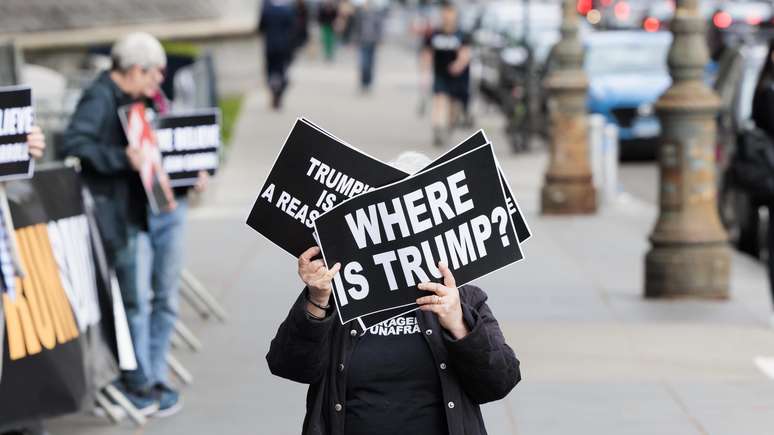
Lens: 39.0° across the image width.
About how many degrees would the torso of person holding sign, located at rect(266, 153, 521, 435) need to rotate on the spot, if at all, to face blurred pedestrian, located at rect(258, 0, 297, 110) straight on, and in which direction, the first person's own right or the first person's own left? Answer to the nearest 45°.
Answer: approximately 180°

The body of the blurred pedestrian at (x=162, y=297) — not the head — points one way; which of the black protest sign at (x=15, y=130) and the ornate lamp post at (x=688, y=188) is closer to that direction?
the ornate lamp post

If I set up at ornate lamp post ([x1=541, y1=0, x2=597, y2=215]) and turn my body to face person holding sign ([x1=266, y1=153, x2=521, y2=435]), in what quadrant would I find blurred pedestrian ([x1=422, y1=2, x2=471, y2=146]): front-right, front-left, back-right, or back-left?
back-right

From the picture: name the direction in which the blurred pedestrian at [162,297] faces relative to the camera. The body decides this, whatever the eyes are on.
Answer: to the viewer's right

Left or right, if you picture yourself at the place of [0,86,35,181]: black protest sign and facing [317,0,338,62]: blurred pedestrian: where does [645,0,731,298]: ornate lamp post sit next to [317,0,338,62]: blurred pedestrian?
right

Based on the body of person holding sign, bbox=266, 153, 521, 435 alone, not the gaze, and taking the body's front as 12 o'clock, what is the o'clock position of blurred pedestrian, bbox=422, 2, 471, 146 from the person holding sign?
The blurred pedestrian is roughly at 6 o'clock from the person holding sign.

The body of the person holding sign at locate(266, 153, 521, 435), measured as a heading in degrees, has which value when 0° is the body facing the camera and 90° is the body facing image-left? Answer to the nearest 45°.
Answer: approximately 0°

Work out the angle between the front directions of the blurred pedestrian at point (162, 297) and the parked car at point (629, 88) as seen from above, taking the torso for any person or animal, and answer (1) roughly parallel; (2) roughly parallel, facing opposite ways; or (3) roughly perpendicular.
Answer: roughly perpendicular

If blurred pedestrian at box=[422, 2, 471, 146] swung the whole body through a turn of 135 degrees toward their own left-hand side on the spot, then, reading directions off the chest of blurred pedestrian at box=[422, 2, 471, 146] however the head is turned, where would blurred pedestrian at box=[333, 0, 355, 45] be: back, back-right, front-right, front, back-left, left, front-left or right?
front-left

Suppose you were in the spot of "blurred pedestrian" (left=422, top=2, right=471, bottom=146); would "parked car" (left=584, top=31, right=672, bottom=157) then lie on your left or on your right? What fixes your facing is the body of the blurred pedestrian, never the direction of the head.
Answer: on your left

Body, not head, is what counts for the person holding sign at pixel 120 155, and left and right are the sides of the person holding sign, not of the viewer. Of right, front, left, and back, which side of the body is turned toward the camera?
right
